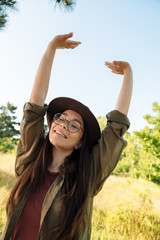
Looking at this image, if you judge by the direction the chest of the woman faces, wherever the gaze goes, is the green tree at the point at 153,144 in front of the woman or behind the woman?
behind

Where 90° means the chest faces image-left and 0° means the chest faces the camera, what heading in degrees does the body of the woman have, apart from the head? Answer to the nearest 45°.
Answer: approximately 45°

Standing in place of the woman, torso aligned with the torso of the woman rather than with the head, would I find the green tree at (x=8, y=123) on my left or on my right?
on my right
